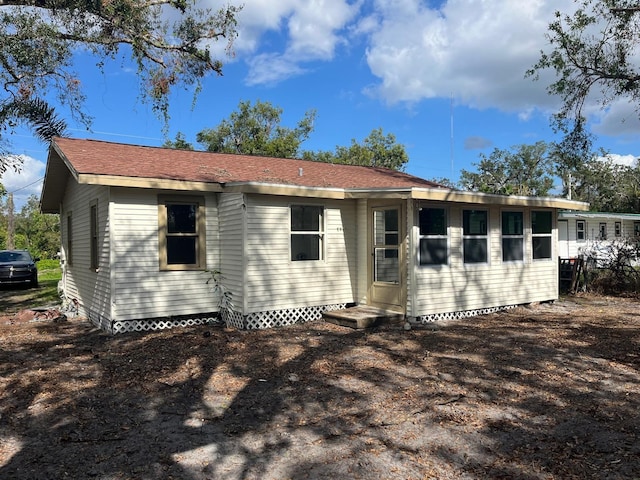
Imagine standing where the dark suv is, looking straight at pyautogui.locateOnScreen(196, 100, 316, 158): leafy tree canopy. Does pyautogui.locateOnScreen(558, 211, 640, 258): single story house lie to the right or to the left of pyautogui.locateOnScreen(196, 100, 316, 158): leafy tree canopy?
right

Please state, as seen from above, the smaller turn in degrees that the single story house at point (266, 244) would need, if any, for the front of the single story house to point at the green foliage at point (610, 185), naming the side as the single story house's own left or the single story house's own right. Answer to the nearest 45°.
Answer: approximately 90° to the single story house's own left

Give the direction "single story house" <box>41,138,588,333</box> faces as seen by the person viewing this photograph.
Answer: facing the viewer and to the right of the viewer

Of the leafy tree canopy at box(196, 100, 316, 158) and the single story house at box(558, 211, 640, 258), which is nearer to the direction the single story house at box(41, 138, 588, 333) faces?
the single story house

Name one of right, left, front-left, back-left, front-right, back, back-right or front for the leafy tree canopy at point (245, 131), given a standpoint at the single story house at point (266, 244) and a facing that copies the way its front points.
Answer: back-left

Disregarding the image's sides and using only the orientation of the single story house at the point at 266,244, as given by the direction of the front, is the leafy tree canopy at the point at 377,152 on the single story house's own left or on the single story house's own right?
on the single story house's own left

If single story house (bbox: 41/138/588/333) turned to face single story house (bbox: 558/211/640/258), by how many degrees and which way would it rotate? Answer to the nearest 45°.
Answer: approximately 90° to its left

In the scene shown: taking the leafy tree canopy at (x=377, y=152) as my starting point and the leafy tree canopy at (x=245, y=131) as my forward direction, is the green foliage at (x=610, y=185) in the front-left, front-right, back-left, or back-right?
back-left
